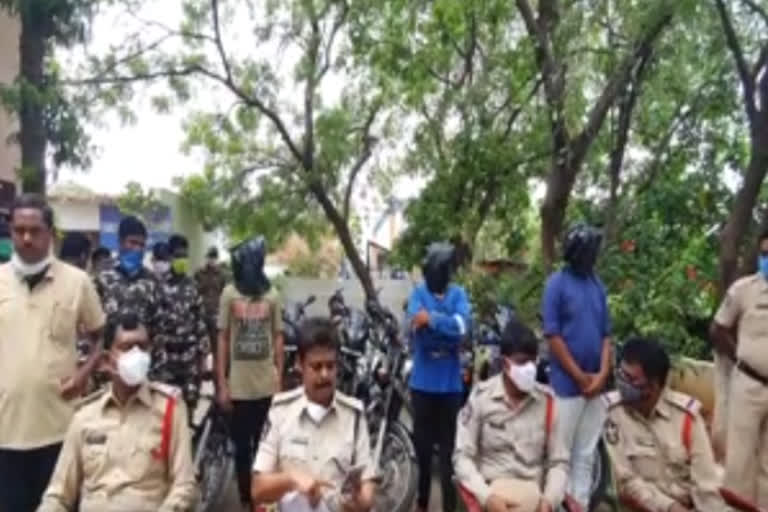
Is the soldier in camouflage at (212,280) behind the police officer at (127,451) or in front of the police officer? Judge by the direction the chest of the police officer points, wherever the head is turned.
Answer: behind

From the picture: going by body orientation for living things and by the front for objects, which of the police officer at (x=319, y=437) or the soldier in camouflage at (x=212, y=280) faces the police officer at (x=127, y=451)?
the soldier in camouflage

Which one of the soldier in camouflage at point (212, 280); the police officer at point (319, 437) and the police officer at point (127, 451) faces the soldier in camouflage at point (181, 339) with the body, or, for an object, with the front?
the soldier in camouflage at point (212, 280)

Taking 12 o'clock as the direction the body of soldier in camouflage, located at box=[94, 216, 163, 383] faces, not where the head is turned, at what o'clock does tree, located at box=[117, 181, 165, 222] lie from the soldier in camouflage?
The tree is roughly at 6 o'clock from the soldier in camouflage.
